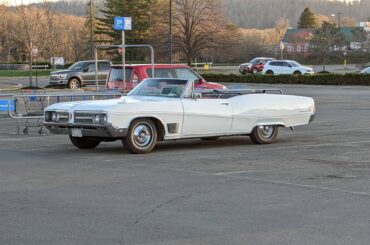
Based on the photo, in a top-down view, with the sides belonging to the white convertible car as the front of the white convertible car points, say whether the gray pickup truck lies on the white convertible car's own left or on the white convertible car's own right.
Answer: on the white convertible car's own right

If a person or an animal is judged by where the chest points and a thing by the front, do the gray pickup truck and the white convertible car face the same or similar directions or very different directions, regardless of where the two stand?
same or similar directions

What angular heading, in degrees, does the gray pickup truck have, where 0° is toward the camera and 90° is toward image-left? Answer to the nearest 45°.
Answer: approximately 45°

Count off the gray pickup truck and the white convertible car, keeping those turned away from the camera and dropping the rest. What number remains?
0

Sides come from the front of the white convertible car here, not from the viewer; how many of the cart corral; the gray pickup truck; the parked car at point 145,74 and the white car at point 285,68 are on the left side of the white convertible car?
0

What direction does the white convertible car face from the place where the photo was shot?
facing the viewer and to the left of the viewer

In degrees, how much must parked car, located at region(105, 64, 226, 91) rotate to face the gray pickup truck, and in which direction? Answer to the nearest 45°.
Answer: approximately 45° to its left

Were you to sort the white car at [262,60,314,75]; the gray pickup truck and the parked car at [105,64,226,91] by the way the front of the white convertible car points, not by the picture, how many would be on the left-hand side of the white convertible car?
0

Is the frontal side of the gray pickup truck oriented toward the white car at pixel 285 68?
no

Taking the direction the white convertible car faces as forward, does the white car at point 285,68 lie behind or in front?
behind

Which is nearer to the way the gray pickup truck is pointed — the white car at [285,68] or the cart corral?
the cart corral
